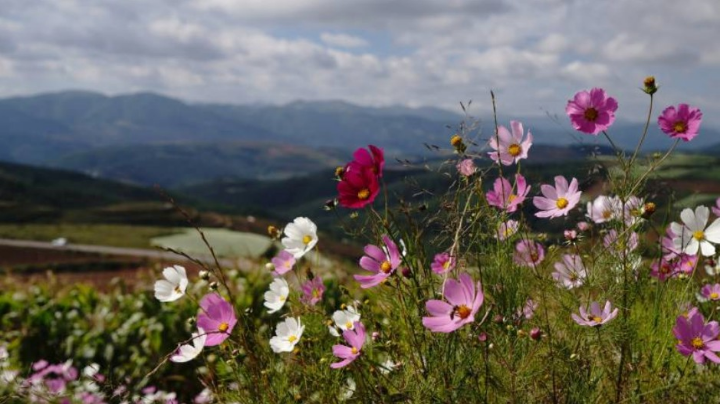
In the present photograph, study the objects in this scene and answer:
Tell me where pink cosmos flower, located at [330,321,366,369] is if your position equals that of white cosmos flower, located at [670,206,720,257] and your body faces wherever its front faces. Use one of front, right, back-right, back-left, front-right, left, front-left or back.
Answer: front-right

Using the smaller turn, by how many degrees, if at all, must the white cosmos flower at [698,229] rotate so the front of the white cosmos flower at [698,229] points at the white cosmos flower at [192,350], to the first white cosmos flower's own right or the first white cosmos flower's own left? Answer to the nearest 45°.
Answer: approximately 45° to the first white cosmos flower's own right

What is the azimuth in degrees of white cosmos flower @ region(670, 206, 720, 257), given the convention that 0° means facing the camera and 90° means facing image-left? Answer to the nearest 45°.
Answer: approximately 0°

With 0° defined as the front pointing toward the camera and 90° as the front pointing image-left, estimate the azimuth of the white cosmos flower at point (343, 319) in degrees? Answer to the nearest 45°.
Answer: approximately 315°

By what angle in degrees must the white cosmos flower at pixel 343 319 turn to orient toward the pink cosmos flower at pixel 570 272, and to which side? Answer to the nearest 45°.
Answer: approximately 45° to its left

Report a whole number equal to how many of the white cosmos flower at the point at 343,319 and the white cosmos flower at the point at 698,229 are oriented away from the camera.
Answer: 0

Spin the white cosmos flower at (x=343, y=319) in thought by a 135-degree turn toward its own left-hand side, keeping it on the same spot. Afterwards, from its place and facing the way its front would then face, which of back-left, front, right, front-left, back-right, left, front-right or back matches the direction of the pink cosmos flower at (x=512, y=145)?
front-right
